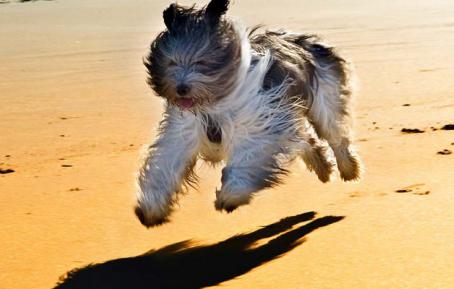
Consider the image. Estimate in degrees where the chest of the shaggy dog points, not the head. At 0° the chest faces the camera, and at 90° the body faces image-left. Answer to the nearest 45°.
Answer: approximately 45°

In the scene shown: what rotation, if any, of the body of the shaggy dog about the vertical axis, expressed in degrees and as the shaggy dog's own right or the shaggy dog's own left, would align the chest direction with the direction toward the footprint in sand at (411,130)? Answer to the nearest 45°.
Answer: approximately 180°
